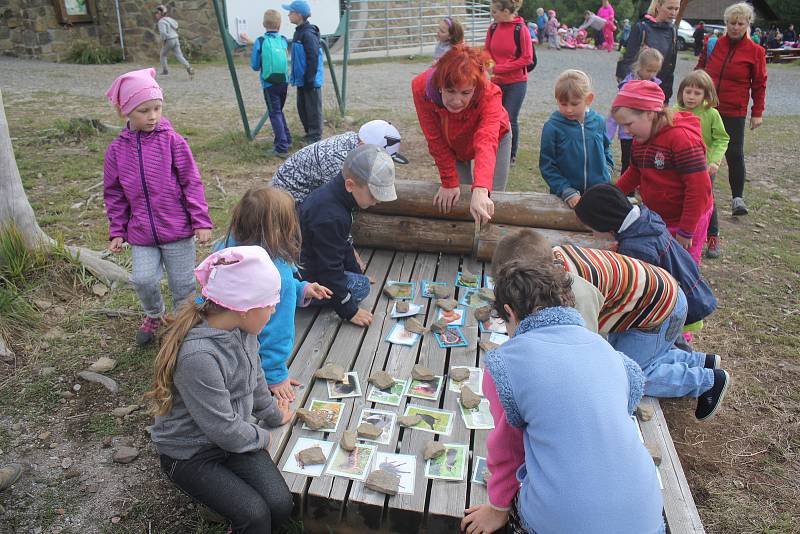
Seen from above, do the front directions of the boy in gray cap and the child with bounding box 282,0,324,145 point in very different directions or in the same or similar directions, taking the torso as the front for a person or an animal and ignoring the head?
very different directions

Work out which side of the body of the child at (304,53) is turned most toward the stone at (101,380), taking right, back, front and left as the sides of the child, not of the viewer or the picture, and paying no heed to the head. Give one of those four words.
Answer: left

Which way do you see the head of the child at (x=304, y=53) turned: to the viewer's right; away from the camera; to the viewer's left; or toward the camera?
to the viewer's left

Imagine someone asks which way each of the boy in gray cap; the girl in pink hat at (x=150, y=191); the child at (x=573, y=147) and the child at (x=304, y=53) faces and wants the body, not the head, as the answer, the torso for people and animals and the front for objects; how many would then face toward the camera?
2

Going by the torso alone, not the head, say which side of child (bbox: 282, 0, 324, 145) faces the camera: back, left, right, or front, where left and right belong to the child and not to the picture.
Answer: left

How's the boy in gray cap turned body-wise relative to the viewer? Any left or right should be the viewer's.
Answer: facing to the right of the viewer

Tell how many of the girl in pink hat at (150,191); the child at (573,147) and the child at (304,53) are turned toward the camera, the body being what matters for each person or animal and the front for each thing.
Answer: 2

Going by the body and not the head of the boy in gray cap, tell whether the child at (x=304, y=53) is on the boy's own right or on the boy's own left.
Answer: on the boy's own left

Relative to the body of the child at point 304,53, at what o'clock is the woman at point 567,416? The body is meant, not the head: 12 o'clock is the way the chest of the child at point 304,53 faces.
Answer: the woman at point 567,416 is roughly at 9 o'clock from the child at point 304,53.

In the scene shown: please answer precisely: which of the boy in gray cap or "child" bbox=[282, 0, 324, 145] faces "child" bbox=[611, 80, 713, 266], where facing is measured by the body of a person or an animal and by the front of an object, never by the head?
the boy in gray cap

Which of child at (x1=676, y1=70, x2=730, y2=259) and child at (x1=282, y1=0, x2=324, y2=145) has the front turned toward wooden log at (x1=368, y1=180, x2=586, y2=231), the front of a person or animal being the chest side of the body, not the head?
child at (x1=676, y1=70, x2=730, y2=259)

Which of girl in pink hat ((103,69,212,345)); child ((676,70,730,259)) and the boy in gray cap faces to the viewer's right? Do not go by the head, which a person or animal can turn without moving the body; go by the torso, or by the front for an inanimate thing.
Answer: the boy in gray cap

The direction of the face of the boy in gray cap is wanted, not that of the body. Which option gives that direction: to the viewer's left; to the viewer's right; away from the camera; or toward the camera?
to the viewer's right

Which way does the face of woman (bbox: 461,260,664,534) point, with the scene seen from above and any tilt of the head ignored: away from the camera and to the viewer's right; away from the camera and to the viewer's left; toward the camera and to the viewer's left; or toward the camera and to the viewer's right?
away from the camera and to the viewer's left
